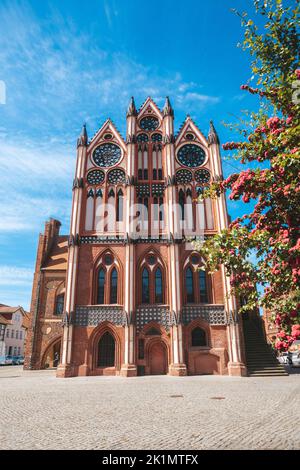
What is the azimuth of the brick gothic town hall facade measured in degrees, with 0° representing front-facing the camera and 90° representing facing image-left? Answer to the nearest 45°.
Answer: approximately 0°

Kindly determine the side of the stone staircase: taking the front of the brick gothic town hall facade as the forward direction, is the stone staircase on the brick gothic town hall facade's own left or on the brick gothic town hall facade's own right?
on the brick gothic town hall facade's own left

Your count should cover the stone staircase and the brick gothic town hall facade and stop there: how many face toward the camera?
2

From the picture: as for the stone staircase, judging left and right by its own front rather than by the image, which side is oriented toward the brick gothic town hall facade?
right

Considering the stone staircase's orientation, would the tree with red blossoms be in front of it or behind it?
in front

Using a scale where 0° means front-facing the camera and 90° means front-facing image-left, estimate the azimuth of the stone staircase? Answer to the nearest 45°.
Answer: approximately 0°
